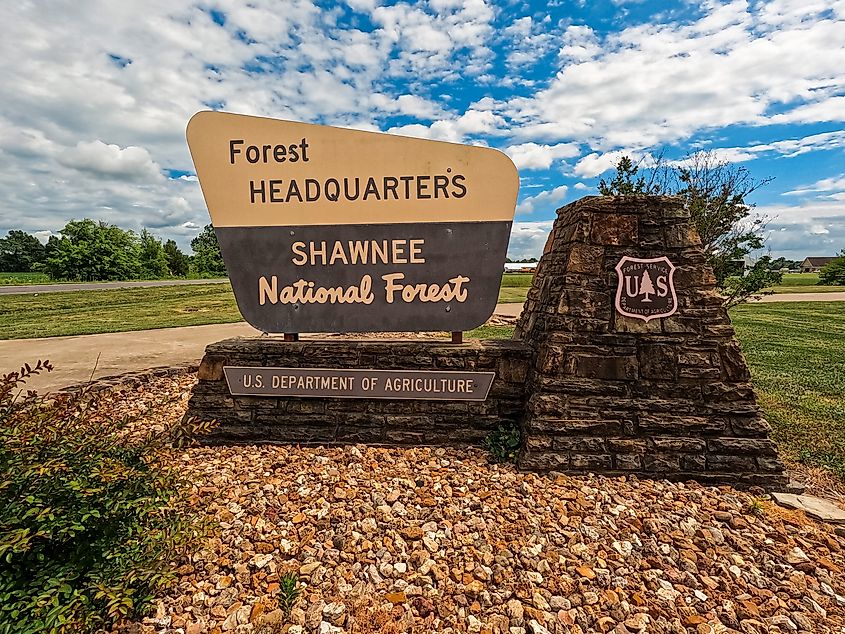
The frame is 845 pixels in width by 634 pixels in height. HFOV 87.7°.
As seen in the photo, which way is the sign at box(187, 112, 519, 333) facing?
toward the camera

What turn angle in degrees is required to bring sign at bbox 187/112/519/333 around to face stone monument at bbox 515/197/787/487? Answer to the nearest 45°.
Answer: approximately 45° to its left
